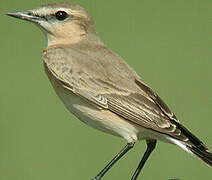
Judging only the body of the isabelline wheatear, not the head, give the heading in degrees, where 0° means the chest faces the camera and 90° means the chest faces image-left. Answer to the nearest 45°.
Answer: approximately 90°
